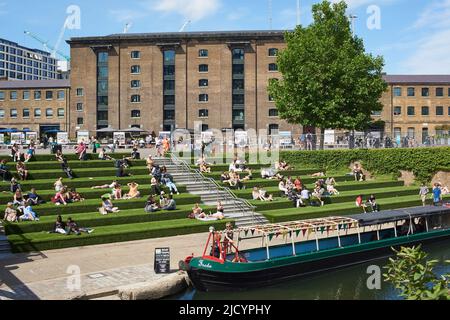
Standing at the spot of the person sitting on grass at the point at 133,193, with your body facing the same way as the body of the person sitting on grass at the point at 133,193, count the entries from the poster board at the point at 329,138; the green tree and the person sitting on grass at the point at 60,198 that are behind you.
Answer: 2

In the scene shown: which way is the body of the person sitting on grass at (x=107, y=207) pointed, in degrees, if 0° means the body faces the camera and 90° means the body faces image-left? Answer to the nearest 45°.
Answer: approximately 315°

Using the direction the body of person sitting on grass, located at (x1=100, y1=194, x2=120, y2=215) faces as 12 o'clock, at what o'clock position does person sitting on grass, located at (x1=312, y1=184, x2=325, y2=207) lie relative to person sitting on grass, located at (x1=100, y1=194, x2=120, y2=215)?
person sitting on grass, located at (x1=312, y1=184, x2=325, y2=207) is roughly at 10 o'clock from person sitting on grass, located at (x1=100, y1=194, x2=120, y2=215).

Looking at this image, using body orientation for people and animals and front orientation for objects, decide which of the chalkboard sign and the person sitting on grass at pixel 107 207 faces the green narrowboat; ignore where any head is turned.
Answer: the person sitting on grass

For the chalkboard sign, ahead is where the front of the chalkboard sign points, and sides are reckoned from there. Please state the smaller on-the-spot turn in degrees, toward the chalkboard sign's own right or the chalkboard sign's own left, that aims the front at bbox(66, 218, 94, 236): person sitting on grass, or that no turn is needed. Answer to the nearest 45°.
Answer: approximately 135° to the chalkboard sign's own right
